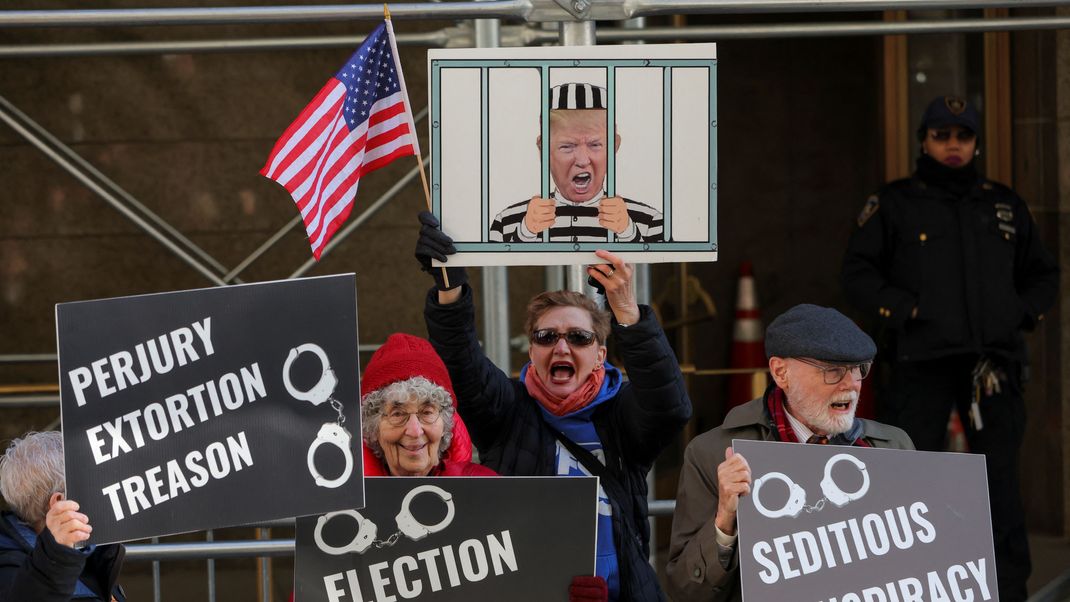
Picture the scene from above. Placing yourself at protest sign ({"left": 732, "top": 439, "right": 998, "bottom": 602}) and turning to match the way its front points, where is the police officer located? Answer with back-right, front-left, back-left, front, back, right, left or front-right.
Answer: back

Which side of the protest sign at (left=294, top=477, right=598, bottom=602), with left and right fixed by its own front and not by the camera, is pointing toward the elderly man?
left

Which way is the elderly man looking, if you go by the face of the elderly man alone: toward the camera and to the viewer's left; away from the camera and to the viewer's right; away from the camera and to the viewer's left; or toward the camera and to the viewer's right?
toward the camera and to the viewer's right

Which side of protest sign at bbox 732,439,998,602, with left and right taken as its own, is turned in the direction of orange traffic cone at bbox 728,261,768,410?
back

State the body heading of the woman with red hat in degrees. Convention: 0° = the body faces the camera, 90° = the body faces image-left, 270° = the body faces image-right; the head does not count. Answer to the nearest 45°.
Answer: approximately 0°

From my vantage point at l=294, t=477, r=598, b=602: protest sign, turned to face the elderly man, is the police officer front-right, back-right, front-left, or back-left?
front-left

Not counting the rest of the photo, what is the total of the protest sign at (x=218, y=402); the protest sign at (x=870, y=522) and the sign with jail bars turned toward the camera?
3

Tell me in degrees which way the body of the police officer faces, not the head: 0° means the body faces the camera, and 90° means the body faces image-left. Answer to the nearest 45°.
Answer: approximately 0°

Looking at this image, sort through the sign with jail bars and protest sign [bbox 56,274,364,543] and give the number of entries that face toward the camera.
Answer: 2

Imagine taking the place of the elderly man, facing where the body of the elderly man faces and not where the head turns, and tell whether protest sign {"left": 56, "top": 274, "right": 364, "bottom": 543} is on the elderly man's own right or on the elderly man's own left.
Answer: on the elderly man's own right

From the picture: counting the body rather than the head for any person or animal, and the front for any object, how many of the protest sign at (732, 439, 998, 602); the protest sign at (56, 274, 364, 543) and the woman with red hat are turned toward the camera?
3

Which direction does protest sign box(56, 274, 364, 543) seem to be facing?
toward the camera

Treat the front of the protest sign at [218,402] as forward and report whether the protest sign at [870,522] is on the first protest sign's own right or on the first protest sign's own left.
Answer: on the first protest sign's own left
